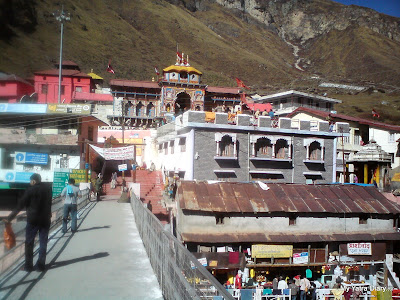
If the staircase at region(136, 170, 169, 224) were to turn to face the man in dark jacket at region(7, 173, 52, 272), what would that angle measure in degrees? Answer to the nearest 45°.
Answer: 0° — it already faces them

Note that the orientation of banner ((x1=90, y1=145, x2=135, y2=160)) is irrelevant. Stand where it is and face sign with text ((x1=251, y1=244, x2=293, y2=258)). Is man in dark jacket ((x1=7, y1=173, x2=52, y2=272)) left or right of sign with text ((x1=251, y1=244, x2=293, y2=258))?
right

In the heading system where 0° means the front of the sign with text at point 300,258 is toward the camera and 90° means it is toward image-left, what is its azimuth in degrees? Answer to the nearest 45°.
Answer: approximately 0°

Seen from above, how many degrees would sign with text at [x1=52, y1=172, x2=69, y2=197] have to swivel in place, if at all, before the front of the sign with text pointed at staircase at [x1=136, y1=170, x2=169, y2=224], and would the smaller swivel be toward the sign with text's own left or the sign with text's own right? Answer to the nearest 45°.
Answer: approximately 135° to the sign with text's own left

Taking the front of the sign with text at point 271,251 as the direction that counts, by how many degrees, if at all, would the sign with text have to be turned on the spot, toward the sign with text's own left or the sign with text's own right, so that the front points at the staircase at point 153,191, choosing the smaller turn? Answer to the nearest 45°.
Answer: approximately 135° to the sign with text's own right

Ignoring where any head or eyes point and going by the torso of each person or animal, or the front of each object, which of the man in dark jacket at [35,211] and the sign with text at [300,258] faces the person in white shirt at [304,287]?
the sign with text

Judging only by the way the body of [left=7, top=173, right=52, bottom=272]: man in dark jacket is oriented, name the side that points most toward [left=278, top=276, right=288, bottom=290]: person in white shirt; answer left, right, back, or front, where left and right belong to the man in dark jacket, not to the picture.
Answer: right

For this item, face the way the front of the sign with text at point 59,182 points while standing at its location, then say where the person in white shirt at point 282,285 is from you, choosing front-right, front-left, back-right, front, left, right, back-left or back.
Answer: front-left

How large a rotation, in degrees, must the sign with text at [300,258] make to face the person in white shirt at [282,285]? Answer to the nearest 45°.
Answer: approximately 45° to its right
